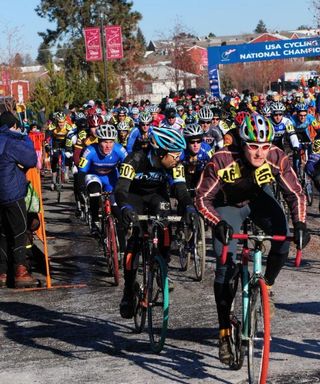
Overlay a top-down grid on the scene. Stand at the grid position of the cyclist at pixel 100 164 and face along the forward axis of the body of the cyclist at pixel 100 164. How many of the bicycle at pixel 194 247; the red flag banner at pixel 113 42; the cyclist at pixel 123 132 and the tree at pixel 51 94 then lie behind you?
3

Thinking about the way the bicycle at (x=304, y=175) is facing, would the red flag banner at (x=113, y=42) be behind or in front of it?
behind

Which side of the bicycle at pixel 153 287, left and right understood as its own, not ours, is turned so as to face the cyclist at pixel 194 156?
back

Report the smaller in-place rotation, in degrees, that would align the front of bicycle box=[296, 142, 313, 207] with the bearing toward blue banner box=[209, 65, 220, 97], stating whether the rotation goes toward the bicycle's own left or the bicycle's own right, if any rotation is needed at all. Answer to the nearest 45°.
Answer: approximately 180°

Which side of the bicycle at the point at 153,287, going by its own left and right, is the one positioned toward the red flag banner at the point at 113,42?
back

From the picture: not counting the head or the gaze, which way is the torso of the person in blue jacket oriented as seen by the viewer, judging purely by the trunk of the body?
to the viewer's right

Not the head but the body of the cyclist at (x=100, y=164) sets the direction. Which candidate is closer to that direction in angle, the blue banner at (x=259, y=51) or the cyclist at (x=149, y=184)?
the cyclist

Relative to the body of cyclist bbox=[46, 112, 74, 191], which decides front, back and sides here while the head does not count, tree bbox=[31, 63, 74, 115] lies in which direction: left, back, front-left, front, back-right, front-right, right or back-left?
back
